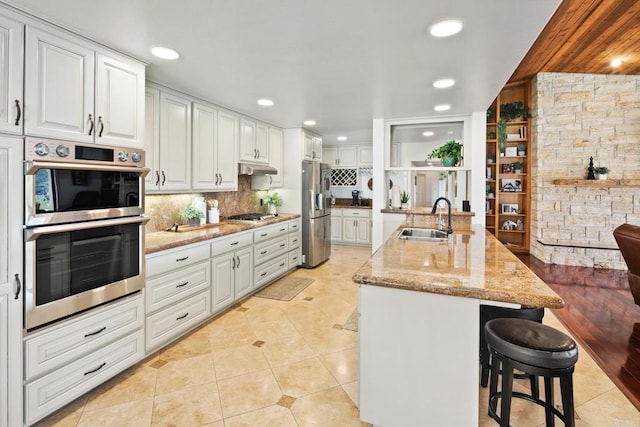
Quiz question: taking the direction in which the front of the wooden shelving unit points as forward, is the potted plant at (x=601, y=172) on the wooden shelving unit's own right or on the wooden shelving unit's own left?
on the wooden shelving unit's own left

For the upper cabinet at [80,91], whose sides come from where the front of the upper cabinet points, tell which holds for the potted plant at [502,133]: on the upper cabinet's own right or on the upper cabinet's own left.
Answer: on the upper cabinet's own left

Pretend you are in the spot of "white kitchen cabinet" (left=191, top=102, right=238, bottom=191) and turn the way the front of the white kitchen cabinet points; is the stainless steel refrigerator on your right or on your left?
on your left
